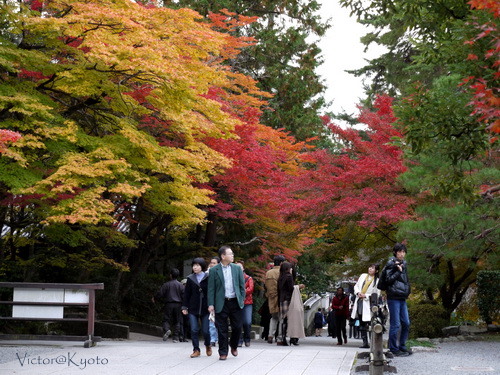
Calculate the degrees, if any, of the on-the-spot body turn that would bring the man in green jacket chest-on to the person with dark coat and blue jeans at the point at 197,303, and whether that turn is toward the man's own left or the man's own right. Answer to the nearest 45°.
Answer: approximately 135° to the man's own right

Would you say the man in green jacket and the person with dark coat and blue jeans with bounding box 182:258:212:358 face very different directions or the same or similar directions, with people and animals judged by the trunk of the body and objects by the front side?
same or similar directions

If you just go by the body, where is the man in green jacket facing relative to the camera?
toward the camera

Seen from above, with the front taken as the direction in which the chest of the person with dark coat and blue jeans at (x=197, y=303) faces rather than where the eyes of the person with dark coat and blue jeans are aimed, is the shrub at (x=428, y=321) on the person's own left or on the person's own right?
on the person's own left

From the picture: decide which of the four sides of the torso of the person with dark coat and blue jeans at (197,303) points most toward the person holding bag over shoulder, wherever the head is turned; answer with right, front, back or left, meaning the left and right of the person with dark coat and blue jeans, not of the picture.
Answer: left

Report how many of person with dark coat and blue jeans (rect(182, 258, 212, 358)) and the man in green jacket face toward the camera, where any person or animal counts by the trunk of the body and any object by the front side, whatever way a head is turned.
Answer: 2

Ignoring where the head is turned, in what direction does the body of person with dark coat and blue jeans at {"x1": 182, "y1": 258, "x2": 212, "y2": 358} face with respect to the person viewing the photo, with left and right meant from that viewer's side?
facing the viewer

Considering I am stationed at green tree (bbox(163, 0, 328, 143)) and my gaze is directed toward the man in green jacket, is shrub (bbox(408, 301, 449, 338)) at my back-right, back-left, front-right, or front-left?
front-left

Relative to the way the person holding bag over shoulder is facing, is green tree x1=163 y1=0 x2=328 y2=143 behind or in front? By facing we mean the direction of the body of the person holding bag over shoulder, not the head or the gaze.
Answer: behind

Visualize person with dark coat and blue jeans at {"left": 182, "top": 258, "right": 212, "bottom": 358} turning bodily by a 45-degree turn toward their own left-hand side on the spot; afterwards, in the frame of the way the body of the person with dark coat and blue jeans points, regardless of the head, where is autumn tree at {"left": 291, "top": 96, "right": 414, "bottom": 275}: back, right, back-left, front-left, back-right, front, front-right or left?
left

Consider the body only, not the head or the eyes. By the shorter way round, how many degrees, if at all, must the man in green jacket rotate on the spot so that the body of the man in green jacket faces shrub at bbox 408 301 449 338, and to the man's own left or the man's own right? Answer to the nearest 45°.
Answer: approximately 135° to the man's own left

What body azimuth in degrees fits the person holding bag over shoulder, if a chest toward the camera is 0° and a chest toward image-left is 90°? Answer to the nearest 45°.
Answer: approximately 315°

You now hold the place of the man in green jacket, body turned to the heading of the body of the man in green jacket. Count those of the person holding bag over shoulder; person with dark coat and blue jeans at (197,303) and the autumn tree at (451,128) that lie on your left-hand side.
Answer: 2

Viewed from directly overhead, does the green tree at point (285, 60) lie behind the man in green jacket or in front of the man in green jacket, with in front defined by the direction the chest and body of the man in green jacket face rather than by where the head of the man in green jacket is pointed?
behind

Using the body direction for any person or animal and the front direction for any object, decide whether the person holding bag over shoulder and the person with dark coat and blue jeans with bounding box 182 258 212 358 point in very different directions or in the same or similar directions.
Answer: same or similar directions

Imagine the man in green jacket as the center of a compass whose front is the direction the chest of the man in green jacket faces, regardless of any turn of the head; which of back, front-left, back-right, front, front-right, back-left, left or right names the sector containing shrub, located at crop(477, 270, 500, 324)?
back-left
